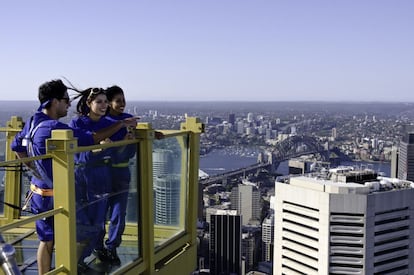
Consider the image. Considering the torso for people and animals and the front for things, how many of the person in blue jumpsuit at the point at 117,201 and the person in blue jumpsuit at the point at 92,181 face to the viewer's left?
0

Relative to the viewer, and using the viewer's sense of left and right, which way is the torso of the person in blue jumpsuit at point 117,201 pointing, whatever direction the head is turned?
facing the viewer and to the right of the viewer

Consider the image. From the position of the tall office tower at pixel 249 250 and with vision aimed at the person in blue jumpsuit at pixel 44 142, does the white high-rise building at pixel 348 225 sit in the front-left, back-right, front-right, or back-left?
front-left

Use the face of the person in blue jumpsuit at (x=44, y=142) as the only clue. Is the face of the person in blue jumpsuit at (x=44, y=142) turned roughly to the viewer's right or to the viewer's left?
to the viewer's right
